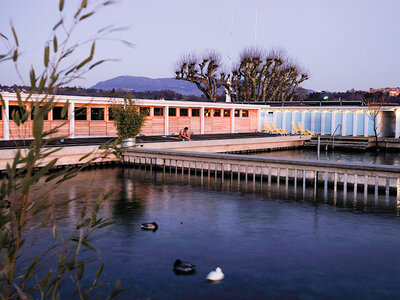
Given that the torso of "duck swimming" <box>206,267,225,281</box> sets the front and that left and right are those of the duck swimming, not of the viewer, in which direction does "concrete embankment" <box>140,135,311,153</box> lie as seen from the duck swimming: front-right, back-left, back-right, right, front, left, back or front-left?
left

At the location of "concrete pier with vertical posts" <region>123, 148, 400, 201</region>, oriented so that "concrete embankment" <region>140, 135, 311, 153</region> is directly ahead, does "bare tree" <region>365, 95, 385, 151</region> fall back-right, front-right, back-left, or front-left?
front-right

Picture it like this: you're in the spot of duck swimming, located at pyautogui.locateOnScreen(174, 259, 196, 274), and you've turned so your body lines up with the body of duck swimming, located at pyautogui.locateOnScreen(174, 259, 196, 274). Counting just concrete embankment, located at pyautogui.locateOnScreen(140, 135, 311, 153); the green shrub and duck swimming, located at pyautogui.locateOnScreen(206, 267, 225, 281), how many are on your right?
2

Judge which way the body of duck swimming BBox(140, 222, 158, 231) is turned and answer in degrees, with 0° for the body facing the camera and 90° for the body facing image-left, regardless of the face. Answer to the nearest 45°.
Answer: approximately 270°

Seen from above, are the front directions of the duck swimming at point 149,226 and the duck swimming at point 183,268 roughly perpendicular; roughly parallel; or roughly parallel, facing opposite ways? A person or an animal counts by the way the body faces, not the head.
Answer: roughly parallel, facing opposite ways

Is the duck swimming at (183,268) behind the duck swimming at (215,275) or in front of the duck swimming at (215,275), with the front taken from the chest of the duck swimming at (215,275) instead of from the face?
behind

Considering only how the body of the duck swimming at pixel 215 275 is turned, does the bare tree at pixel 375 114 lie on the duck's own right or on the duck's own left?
on the duck's own left

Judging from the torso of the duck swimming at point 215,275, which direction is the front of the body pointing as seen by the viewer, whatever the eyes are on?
to the viewer's right

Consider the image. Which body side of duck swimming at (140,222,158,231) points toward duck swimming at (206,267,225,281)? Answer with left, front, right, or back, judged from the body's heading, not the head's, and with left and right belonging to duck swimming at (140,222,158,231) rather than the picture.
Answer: right

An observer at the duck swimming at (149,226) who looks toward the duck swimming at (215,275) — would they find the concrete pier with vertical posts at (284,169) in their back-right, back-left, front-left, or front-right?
back-left

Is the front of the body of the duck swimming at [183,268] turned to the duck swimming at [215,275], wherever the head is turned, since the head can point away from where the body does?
no

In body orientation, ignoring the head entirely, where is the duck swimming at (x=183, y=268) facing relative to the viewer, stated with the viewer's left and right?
facing to the left of the viewer

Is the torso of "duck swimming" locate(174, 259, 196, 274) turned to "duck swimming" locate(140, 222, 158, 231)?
no

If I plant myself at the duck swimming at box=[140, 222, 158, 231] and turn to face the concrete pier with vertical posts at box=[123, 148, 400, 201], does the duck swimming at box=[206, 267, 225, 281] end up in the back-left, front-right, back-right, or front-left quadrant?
back-right

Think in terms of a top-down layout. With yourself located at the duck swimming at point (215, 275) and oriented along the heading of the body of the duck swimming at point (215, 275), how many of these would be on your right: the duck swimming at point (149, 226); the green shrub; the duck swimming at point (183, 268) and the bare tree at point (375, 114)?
0

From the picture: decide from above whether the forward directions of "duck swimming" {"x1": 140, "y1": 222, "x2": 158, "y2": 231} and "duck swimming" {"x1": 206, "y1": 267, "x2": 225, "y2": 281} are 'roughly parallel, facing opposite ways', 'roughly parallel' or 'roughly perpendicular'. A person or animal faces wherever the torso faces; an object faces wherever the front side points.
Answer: roughly parallel

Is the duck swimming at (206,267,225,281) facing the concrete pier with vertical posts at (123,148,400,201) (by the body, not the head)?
no
